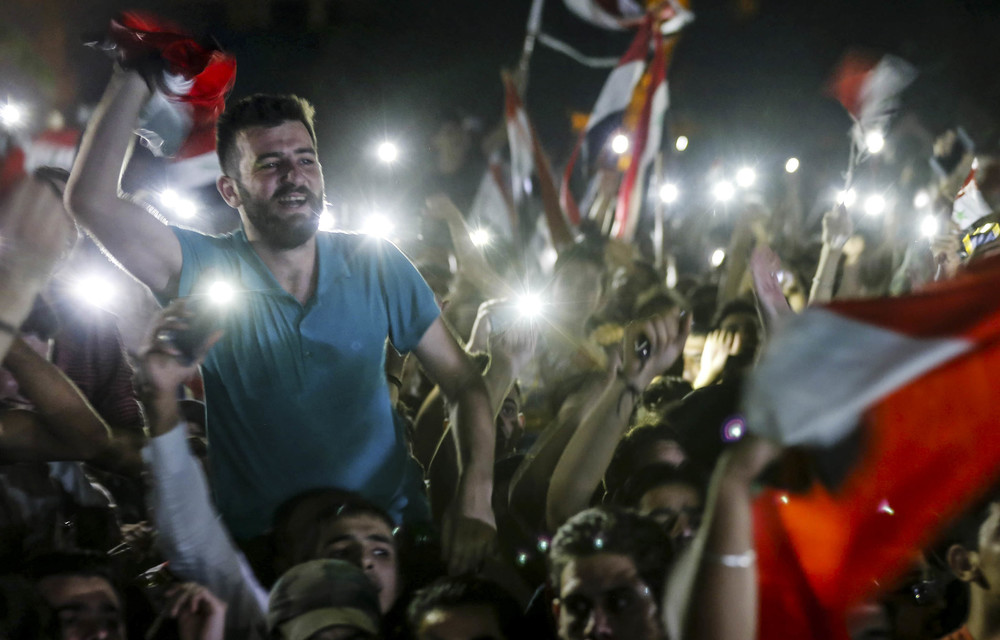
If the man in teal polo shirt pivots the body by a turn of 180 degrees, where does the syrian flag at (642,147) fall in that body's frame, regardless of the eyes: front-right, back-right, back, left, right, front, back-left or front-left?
front-right

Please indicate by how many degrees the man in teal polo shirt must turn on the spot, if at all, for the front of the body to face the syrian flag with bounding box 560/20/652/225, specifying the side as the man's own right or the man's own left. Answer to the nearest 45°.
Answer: approximately 135° to the man's own left

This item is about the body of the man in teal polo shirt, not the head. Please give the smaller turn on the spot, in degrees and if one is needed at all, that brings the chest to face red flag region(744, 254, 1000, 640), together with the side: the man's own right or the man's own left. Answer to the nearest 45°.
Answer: approximately 45° to the man's own left

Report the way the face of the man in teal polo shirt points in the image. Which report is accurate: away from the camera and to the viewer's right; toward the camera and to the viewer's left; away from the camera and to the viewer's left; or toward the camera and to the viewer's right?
toward the camera and to the viewer's right

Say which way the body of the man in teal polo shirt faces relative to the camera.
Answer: toward the camera

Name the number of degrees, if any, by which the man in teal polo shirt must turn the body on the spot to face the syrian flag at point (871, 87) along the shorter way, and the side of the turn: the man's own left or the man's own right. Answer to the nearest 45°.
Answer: approximately 135° to the man's own left

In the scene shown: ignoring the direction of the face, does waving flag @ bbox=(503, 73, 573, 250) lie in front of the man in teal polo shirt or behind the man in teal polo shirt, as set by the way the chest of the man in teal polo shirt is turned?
behind

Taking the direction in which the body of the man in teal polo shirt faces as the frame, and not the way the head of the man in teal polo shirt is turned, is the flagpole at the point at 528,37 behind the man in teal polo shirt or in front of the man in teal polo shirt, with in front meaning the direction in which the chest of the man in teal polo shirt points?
behind
